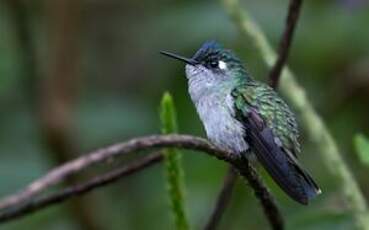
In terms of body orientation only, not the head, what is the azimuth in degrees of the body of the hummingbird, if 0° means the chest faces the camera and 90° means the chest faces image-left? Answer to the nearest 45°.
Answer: approximately 90°
